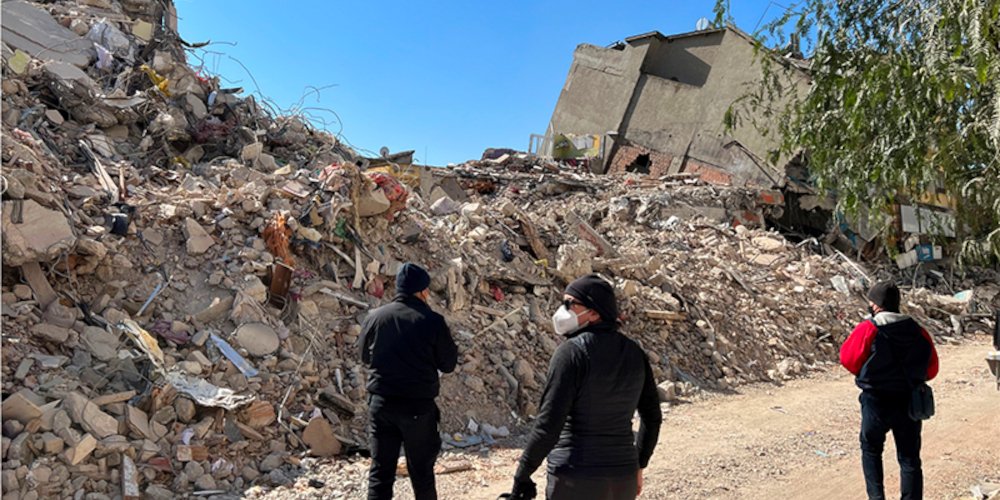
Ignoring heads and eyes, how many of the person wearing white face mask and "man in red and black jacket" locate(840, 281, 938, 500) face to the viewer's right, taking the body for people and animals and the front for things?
0

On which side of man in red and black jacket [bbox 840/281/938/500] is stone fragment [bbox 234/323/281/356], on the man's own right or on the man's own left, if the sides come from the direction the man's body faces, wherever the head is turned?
on the man's own left

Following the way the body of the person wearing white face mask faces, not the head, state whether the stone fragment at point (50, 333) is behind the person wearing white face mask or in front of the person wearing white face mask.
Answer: in front

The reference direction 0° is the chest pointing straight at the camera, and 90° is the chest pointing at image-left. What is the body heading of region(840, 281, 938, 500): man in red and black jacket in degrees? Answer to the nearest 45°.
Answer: approximately 180°

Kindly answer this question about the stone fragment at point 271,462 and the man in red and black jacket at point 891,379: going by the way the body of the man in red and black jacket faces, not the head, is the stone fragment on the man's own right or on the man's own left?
on the man's own left

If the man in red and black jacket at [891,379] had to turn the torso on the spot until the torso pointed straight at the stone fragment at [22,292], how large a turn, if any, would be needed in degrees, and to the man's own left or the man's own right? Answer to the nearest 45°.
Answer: approximately 90° to the man's own left

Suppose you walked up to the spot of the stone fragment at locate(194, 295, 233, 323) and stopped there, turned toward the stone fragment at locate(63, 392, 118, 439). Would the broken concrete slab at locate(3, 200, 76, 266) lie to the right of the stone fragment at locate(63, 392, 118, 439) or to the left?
right

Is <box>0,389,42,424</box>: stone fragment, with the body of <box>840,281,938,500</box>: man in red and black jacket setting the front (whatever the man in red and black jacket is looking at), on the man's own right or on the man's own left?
on the man's own left

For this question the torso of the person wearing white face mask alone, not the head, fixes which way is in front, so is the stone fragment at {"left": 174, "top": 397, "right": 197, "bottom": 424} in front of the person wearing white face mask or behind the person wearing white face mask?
in front

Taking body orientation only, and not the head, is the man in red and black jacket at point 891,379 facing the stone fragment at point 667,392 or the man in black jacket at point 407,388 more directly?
the stone fragment

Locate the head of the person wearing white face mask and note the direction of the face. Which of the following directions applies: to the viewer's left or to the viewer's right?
to the viewer's left

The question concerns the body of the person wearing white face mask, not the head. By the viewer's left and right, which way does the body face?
facing away from the viewer and to the left of the viewer

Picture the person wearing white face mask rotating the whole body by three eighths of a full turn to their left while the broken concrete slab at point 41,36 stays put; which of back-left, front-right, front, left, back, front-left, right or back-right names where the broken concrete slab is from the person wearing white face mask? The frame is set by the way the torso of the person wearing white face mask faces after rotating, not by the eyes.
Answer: back-right
